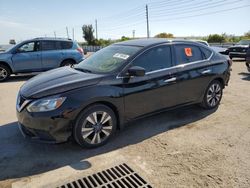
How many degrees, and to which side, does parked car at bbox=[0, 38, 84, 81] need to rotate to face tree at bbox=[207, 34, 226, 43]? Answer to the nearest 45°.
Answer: approximately 135° to its right

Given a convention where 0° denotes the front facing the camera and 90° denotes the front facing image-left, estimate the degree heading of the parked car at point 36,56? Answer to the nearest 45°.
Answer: approximately 90°

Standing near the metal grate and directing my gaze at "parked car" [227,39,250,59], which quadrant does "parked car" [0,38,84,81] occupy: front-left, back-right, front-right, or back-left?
front-left

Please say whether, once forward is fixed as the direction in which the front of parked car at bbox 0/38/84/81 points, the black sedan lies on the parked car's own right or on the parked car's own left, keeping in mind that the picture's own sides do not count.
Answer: on the parked car's own left

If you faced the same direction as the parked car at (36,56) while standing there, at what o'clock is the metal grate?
The metal grate is roughly at 9 o'clock from the parked car.

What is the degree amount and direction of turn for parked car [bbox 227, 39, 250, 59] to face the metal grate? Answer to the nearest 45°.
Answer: approximately 45° to its left

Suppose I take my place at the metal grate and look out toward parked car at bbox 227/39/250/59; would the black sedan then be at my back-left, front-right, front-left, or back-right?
front-left

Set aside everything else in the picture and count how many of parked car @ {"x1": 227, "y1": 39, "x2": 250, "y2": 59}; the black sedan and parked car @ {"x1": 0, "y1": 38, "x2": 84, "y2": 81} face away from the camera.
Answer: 0

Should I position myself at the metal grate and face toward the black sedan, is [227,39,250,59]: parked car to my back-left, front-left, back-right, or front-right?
front-right

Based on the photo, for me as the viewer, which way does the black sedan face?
facing the viewer and to the left of the viewer

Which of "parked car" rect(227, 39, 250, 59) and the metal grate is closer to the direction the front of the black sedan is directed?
the metal grate

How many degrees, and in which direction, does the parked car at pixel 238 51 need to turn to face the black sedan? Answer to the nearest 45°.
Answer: approximately 45° to its left

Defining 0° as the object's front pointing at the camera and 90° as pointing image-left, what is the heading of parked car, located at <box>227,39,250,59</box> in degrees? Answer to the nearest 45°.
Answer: approximately 45°
